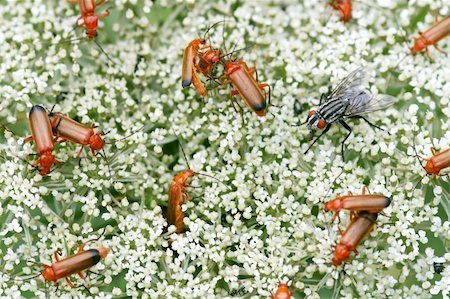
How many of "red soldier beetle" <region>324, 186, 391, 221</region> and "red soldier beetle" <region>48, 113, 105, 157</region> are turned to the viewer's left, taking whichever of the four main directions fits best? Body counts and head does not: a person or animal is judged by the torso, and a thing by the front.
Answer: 1

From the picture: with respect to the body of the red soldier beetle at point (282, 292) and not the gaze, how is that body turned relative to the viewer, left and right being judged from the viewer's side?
facing away from the viewer

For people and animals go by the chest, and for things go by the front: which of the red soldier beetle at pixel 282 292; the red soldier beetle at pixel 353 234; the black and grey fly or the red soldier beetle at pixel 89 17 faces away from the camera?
the red soldier beetle at pixel 282 292

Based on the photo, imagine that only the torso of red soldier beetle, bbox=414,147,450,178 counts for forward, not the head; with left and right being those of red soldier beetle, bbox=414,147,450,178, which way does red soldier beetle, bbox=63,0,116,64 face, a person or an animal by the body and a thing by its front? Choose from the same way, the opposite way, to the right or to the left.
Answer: to the left

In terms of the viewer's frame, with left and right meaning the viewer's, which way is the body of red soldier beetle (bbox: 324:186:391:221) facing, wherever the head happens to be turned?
facing to the left of the viewer

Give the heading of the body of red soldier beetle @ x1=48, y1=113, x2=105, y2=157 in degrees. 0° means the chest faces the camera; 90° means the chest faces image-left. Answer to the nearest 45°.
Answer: approximately 315°

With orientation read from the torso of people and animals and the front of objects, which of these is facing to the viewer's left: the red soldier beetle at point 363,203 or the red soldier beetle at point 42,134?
the red soldier beetle at point 363,203

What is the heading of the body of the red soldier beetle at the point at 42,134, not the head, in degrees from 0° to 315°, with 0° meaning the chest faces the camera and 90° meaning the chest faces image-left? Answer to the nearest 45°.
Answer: approximately 0°

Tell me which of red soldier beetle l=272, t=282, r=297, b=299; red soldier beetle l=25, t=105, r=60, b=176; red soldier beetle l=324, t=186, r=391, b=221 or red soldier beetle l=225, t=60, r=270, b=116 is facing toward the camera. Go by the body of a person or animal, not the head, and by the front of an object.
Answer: red soldier beetle l=25, t=105, r=60, b=176
